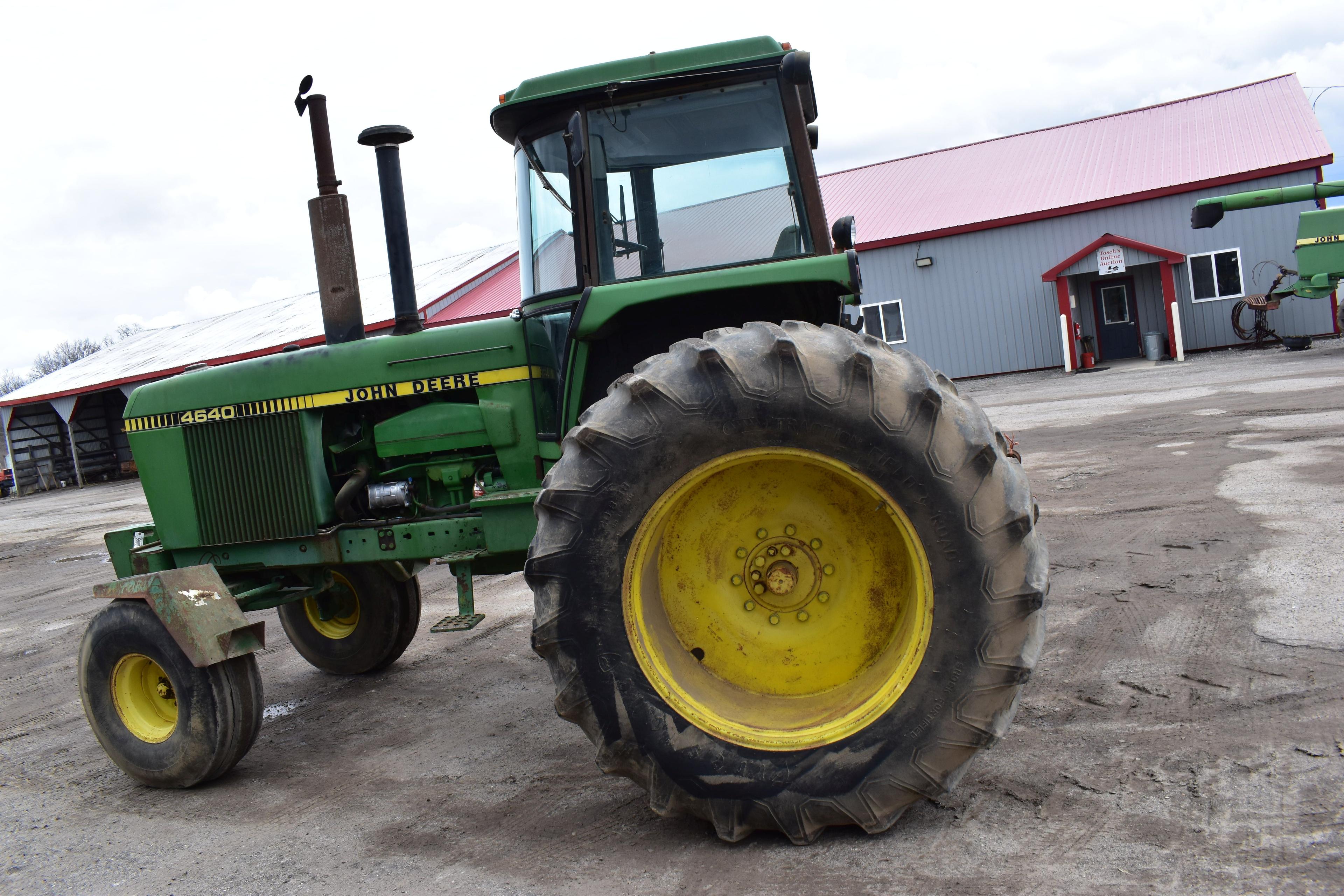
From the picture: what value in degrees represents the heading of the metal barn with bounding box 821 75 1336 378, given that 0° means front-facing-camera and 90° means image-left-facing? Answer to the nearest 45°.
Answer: approximately 0°

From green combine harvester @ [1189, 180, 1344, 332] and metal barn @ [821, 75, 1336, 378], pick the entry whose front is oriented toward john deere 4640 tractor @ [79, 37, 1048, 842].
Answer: the metal barn

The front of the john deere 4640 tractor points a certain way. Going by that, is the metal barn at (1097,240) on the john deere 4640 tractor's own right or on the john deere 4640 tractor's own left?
on the john deere 4640 tractor's own right

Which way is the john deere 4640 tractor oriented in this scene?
to the viewer's left

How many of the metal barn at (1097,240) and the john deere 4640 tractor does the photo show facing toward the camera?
1

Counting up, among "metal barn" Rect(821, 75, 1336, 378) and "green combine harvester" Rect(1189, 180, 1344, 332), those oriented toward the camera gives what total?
1

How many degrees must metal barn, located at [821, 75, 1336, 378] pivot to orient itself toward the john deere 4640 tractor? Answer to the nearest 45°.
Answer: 0° — it already faces it

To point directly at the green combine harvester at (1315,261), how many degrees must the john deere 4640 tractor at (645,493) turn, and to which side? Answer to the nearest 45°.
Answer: approximately 135° to its right

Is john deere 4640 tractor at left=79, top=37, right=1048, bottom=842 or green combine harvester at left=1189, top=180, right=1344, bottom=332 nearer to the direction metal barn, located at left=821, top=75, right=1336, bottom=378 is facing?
the john deere 4640 tractor
